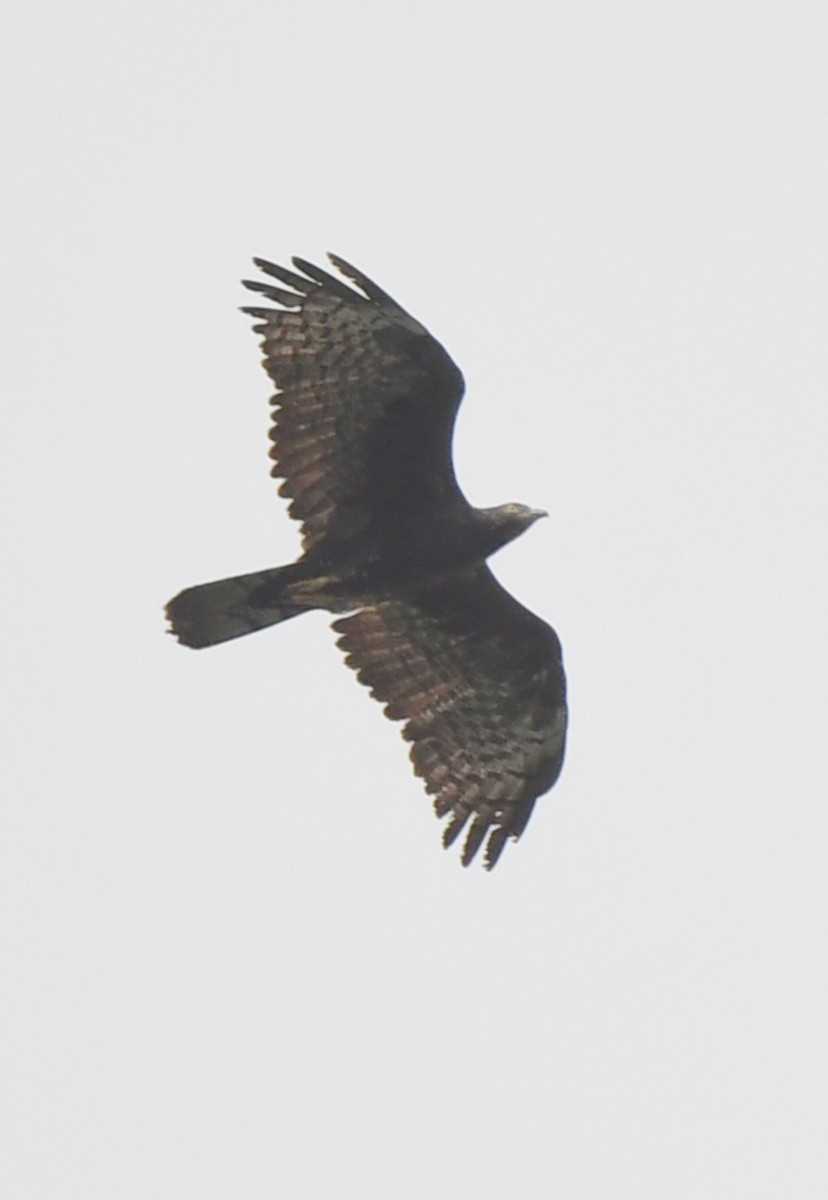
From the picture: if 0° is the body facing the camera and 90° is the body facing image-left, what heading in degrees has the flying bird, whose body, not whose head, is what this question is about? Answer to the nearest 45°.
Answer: approximately 270°
